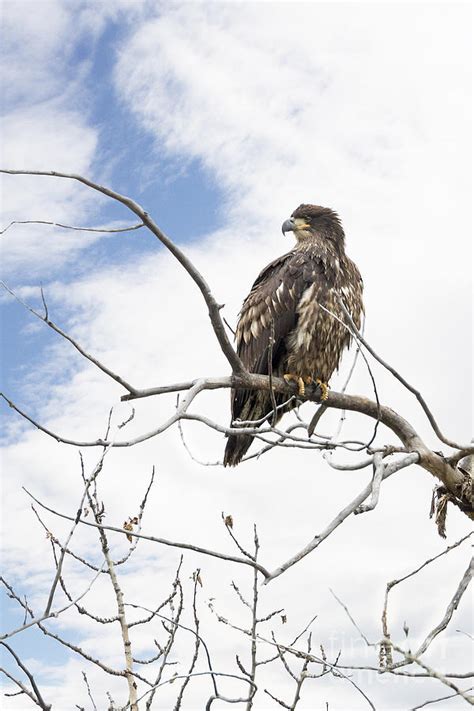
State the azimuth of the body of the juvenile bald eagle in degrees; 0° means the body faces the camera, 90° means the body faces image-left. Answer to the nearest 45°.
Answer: approximately 315°
